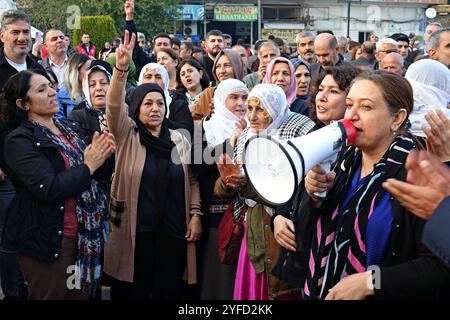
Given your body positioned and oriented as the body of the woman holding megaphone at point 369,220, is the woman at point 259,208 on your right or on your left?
on your right

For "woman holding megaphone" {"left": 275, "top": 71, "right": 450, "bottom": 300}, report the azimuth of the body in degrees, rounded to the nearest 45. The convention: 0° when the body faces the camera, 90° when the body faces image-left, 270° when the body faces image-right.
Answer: approximately 45°

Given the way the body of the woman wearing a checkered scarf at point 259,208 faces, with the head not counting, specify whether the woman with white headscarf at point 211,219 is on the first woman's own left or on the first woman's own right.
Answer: on the first woman's own right

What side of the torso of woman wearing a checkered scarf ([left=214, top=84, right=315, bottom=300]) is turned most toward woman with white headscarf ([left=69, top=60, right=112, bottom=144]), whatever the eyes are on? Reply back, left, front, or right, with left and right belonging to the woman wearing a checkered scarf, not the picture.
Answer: right

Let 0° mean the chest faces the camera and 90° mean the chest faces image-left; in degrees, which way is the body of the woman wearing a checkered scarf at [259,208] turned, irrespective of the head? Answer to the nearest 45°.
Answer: approximately 45°
